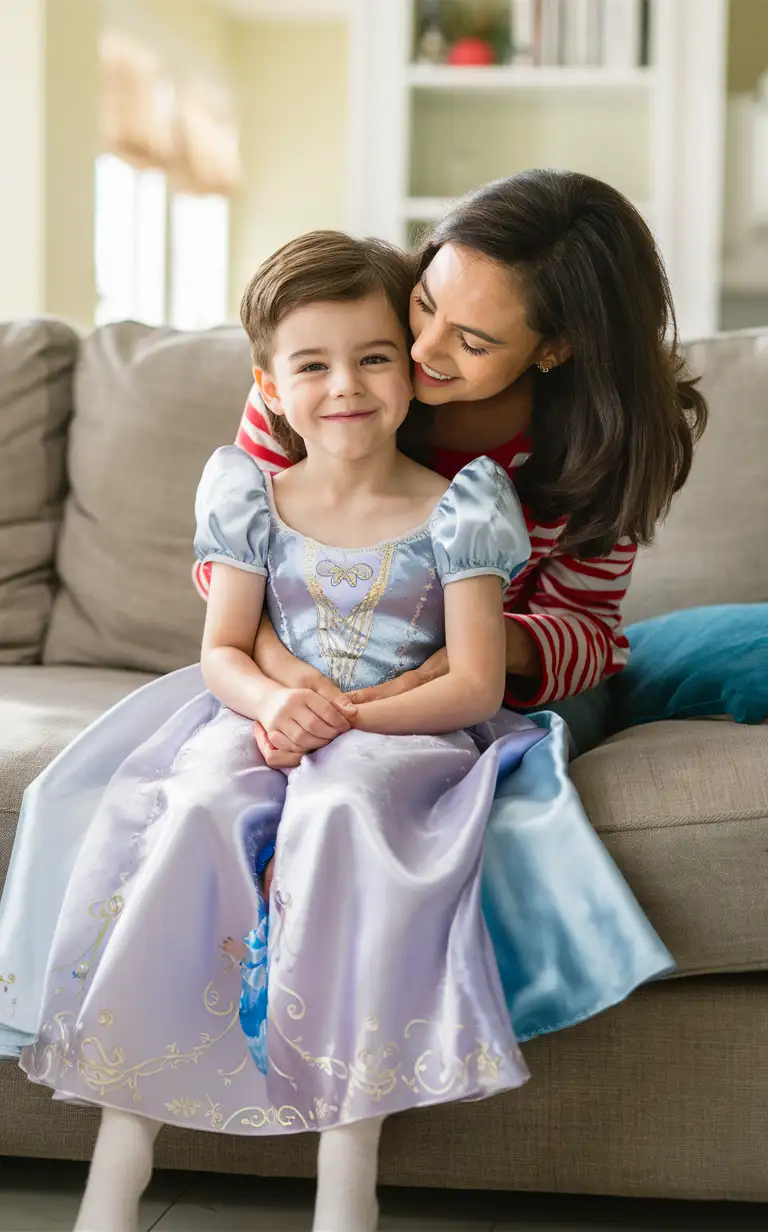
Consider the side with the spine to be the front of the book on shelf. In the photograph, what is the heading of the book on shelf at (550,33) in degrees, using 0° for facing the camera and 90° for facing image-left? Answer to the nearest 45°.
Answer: approximately 0°

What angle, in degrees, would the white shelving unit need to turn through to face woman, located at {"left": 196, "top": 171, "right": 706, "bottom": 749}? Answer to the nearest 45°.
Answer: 0° — it already faces them

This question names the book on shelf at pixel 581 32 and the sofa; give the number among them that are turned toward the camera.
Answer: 2

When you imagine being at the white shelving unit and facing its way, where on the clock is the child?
The child is roughly at 12 o'clock from the white shelving unit.

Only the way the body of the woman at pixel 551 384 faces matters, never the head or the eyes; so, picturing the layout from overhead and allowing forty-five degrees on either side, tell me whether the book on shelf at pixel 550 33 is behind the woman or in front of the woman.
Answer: behind

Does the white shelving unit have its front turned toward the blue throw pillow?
yes

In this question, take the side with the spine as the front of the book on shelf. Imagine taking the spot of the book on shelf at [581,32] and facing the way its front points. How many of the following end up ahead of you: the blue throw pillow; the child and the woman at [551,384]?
3

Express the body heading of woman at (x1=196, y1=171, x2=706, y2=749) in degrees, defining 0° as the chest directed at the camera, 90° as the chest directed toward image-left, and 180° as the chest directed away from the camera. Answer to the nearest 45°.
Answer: approximately 45°
